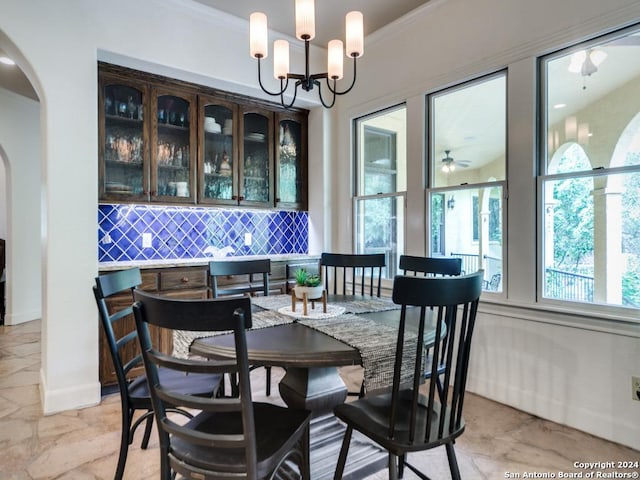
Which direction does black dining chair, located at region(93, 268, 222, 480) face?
to the viewer's right

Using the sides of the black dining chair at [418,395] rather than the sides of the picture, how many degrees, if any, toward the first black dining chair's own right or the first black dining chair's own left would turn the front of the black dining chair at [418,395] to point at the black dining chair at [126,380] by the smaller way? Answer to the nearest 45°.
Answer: approximately 45° to the first black dining chair's own left

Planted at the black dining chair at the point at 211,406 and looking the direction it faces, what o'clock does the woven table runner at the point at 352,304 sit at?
The woven table runner is roughly at 12 o'clock from the black dining chair.

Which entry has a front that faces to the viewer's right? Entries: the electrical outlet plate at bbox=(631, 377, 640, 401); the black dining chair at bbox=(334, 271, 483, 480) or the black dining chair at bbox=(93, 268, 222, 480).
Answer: the black dining chair at bbox=(93, 268, 222, 480)

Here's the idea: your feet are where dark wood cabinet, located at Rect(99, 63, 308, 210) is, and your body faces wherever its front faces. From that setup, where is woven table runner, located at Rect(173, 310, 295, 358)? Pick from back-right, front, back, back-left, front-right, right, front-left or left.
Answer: front-right

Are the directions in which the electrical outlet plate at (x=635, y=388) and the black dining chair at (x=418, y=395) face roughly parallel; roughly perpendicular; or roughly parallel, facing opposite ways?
roughly perpendicular

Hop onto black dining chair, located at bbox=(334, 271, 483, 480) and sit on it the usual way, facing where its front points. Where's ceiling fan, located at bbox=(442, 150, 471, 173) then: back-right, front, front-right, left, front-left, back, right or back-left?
front-right

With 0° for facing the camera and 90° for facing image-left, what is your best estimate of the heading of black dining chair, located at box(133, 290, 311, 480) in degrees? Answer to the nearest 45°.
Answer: approximately 225°

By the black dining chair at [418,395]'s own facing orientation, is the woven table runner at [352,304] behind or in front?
in front

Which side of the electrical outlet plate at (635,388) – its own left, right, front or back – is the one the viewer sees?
front

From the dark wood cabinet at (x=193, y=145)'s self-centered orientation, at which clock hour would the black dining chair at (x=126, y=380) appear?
The black dining chair is roughly at 2 o'clock from the dark wood cabinet.

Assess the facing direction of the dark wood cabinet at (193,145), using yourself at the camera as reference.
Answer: facing the viewer and to the right of the viewer

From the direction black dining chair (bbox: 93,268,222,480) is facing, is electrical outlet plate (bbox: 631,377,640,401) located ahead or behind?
ahead
